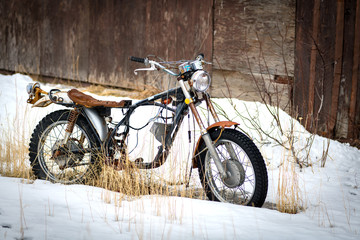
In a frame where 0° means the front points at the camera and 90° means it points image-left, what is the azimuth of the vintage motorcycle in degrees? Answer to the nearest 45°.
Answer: approximately 315°
